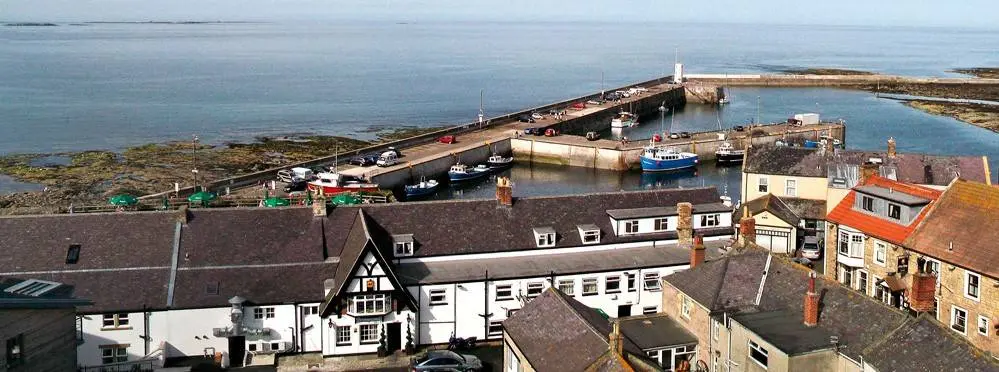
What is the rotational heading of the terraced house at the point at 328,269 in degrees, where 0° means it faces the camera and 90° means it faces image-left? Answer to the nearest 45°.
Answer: approximately 0°

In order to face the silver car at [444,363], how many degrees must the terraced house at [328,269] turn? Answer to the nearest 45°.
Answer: approximately 45° to its left
